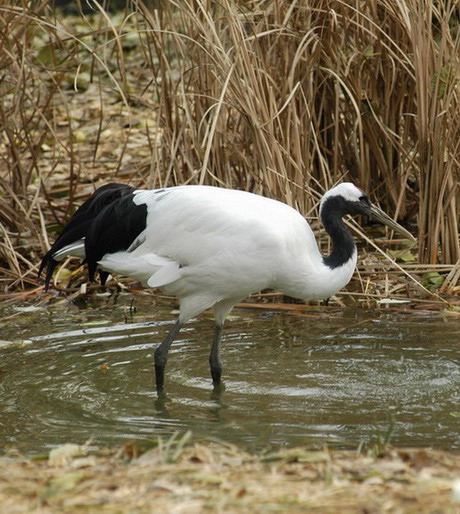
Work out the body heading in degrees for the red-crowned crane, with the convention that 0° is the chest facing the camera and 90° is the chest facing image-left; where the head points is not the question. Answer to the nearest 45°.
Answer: approximately 270°
